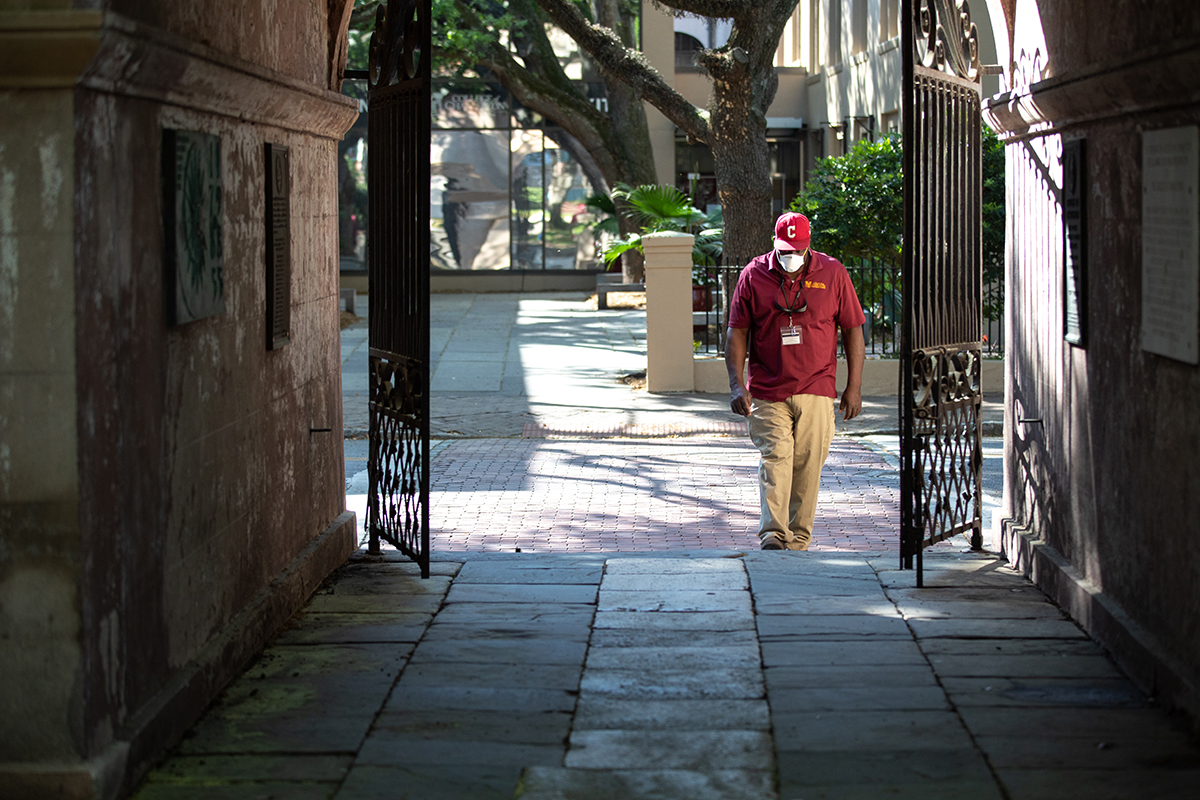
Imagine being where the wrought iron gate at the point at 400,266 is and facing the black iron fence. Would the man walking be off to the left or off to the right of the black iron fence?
right

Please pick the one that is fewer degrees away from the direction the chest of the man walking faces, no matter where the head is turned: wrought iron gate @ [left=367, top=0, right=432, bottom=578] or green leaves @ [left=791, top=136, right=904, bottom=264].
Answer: the wrought iron gate

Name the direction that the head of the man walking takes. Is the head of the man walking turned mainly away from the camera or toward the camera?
toward the camera

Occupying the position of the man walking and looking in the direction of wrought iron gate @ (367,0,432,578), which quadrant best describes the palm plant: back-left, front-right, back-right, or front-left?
back-right

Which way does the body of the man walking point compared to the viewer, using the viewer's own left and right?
facing the viewer

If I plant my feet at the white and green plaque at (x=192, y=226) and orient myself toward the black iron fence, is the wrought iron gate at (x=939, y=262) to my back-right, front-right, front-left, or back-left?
front-right

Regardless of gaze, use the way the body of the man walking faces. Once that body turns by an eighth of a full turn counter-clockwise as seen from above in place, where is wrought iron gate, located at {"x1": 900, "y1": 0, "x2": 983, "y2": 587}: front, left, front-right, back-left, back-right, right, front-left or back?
front

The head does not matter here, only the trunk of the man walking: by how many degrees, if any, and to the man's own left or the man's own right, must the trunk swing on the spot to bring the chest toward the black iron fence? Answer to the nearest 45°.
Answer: approximately 180°

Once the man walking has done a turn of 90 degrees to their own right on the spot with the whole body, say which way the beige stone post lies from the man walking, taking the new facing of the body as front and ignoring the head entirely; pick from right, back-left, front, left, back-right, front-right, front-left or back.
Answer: right

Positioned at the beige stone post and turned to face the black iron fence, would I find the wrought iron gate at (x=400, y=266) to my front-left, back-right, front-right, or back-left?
back-right

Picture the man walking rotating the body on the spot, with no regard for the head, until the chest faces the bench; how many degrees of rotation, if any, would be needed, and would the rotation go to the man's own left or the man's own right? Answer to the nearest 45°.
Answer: approximately 180°

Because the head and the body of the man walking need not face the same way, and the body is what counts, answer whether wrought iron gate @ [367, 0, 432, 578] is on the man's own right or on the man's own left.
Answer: on the man's own right

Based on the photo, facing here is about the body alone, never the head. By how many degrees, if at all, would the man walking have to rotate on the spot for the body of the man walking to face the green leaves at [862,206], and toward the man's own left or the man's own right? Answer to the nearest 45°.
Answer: approximately 180°

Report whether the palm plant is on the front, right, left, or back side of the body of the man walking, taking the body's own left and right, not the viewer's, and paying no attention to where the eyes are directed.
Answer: back
